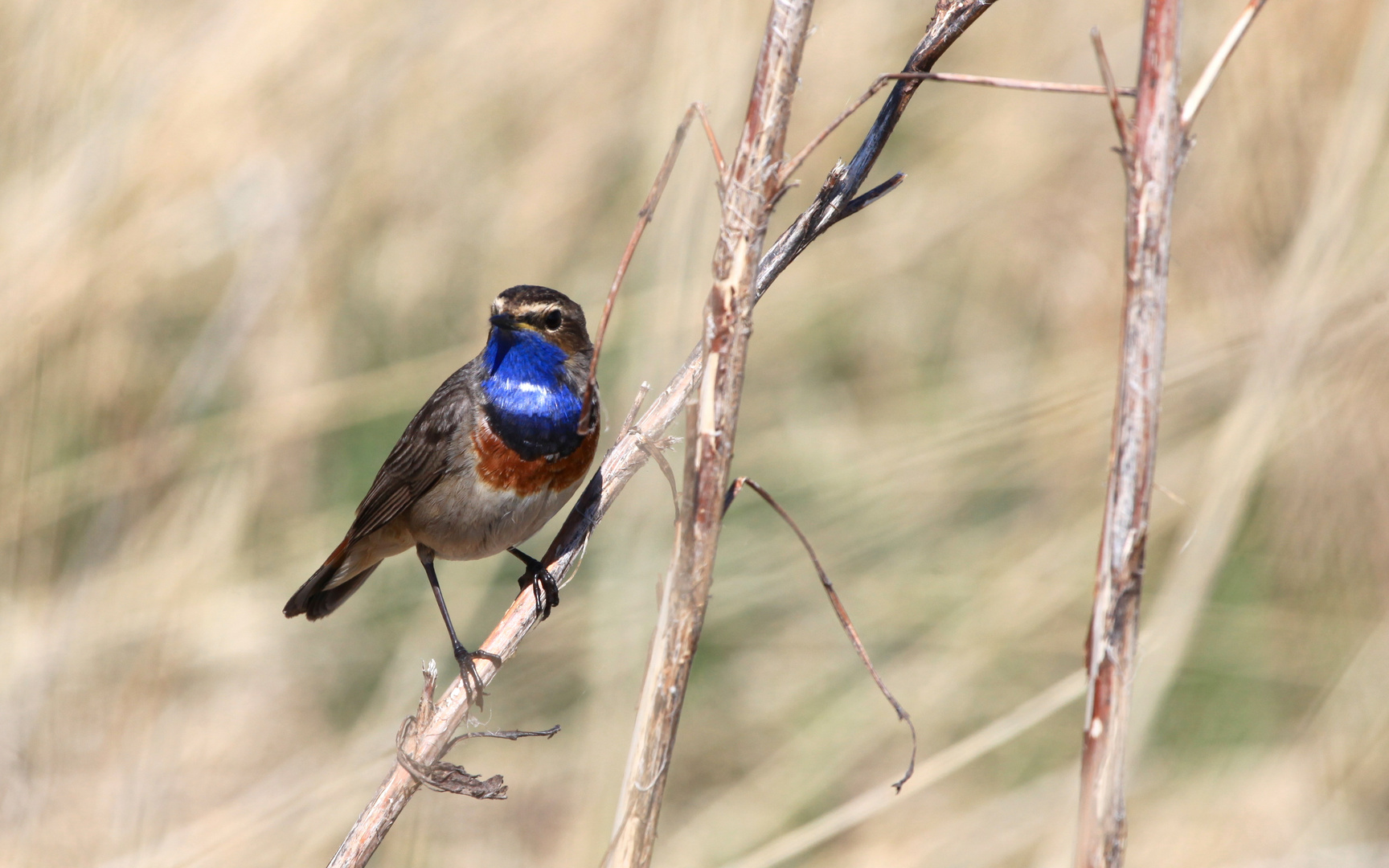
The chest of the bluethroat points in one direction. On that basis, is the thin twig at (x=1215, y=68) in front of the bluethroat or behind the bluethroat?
in front

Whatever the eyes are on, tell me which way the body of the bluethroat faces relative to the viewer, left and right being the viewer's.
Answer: facing the viewer and to the right of the viewer

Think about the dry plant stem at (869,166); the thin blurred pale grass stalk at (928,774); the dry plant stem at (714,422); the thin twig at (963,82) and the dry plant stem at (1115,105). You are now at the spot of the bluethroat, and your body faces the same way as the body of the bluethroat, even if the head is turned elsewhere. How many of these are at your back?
0

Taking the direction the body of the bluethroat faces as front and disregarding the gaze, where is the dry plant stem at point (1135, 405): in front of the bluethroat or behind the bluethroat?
in front

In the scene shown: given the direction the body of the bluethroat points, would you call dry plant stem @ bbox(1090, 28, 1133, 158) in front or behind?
in front
